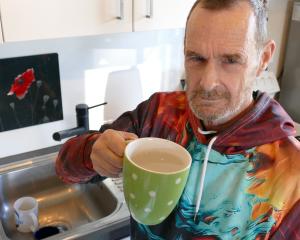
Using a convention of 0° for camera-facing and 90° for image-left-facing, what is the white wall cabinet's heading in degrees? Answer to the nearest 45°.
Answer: approximately 315°

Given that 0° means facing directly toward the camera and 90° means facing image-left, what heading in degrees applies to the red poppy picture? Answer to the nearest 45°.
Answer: approximately 315°

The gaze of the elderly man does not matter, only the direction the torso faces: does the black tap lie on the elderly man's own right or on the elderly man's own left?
on the elderly man's own right

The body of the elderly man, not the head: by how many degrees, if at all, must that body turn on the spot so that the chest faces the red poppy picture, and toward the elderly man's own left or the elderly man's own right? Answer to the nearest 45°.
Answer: approximately 90° to the elderly man's own right

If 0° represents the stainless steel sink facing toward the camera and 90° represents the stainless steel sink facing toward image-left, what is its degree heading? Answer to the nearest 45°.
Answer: approximately 315°
